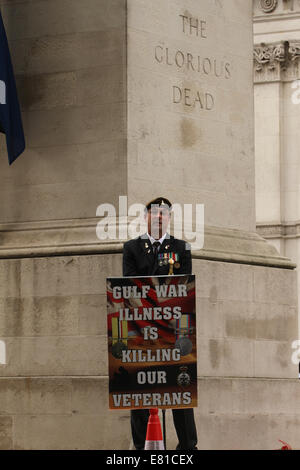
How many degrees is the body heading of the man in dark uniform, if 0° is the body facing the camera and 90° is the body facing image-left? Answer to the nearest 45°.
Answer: approximately 0°

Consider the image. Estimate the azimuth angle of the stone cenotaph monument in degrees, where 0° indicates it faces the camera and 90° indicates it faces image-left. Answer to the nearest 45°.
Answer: approximately 315°

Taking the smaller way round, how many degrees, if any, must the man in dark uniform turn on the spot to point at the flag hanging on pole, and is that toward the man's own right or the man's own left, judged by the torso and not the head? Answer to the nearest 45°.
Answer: approximately 135° to the man's own right

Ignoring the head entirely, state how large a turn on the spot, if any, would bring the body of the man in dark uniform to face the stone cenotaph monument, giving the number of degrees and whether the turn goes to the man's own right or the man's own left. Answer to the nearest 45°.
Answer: approximately 180°
